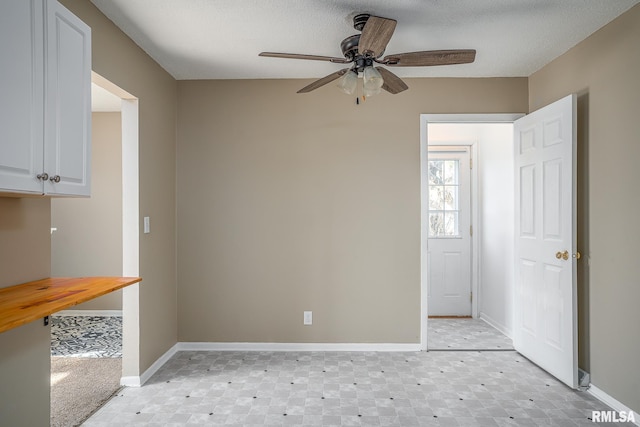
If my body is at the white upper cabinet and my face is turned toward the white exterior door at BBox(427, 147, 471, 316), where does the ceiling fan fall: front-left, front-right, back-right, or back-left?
front-right

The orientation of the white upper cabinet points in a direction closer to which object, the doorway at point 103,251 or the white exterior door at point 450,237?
the white exterior door

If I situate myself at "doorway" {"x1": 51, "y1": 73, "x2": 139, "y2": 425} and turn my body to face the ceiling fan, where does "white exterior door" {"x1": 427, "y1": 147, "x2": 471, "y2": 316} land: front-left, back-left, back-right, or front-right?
front-left

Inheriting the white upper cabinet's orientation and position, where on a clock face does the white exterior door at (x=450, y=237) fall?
The white exterior door is roughly at 10 o'clock from the white upper cabinet.

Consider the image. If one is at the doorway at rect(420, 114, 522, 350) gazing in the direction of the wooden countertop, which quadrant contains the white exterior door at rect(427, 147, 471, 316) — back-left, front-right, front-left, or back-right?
back-right

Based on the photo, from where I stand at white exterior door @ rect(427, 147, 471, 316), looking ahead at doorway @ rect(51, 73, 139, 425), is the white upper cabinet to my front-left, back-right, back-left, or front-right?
front-left

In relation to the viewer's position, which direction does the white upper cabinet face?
facing the viewer and to the right of the viewer

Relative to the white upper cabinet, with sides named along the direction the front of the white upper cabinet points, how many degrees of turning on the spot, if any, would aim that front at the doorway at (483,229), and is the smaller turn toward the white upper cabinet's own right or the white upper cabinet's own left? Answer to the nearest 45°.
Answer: approximately 45° to the white upper cabinet's own left

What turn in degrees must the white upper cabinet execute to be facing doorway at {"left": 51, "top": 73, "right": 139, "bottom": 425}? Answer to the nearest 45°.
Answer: approximately 135° to its left

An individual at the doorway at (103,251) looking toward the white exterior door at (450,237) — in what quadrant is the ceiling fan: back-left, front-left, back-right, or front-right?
front-right

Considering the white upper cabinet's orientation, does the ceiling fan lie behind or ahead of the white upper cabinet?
ahead
